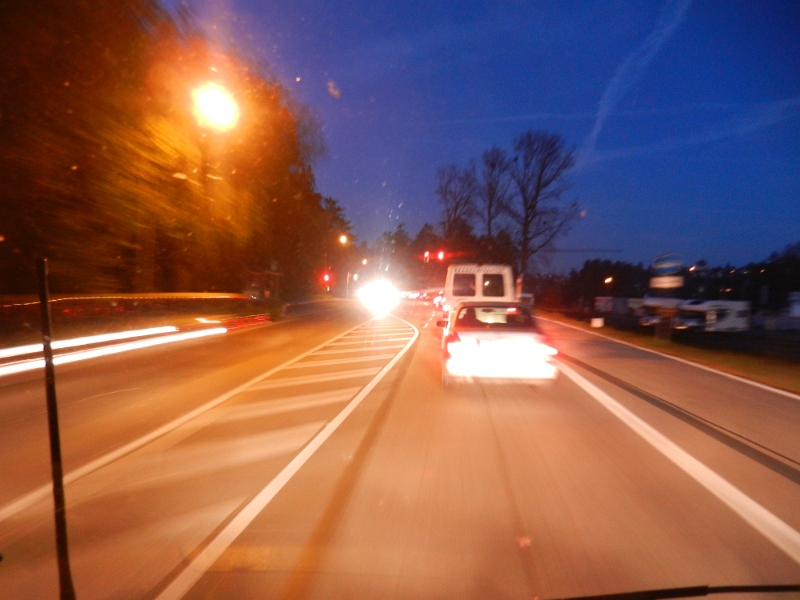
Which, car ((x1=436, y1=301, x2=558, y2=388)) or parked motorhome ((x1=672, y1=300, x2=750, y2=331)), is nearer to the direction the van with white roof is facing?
the parked motorhome

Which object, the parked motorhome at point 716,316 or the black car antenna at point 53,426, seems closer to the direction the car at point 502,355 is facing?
the parked motorhome

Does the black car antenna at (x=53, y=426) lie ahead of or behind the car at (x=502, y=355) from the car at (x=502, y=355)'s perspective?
behind

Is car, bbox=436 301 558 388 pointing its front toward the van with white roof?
yes

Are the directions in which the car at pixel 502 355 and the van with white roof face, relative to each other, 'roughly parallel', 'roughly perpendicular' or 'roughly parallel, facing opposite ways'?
roughly parallel

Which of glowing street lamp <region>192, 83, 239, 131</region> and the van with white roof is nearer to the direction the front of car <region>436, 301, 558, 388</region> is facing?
the van with white roof

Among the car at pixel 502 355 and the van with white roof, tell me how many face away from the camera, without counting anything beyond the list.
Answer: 2

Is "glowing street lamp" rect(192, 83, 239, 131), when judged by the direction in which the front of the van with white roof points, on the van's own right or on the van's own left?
on the van's own left

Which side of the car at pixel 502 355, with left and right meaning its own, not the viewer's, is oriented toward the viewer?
back

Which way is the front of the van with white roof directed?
away from the camera

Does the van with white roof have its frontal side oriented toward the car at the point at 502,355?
no
